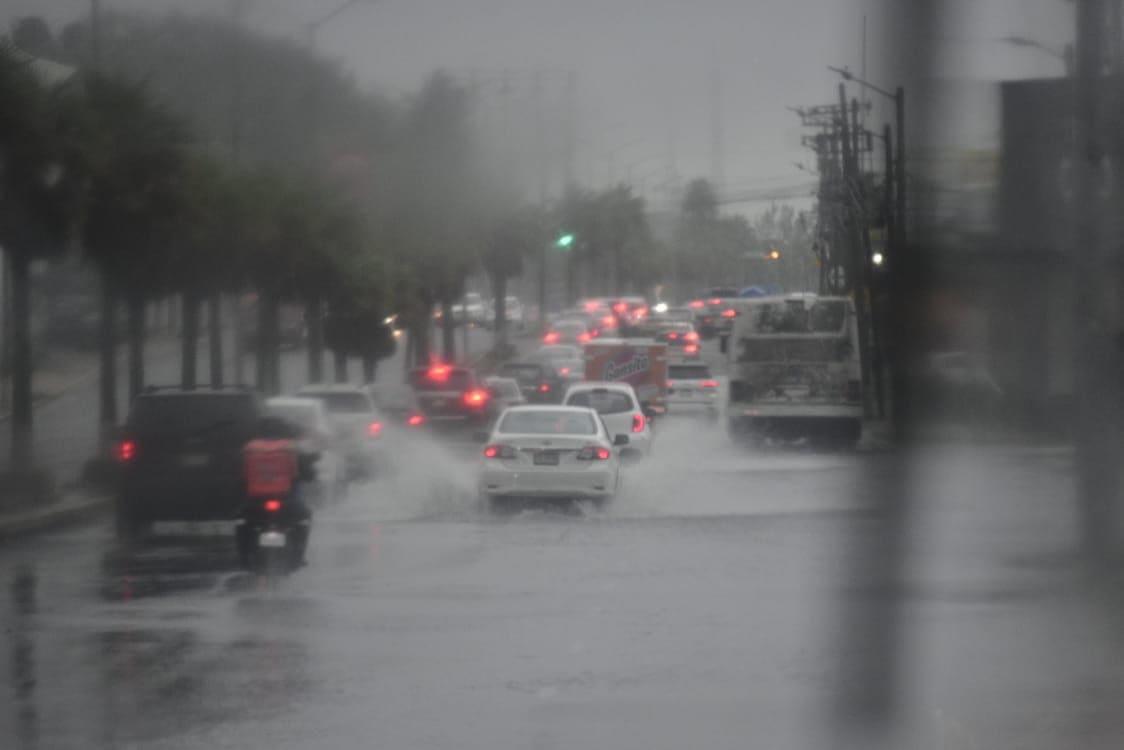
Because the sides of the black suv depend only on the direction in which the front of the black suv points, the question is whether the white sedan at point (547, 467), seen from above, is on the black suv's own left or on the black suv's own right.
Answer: on the black suv's own right

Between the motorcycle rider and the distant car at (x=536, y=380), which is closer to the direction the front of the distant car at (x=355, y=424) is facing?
the distant car

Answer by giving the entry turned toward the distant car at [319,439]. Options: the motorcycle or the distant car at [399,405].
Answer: the motorcycle

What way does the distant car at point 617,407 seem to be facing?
away from the camera

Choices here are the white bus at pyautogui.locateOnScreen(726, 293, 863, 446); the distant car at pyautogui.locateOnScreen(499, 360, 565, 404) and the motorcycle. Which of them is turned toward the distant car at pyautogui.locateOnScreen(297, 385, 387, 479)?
the motorcycle

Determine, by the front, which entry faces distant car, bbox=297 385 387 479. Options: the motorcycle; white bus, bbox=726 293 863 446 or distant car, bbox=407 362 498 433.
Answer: the motorcycle

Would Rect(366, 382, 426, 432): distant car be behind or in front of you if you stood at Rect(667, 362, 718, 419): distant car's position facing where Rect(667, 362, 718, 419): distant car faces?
behind

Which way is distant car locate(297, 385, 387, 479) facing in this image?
away from the camera

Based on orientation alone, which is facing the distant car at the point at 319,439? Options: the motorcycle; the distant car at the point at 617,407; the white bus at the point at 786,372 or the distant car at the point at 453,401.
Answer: the motorcycle

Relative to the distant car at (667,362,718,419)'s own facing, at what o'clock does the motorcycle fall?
The motorcycle is roughly at 6 o'clock from the distant car.

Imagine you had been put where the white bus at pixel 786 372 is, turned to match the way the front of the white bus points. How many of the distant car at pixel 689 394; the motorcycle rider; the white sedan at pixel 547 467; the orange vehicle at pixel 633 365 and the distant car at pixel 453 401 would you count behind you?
2

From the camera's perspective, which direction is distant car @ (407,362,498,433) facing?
away from the camera
